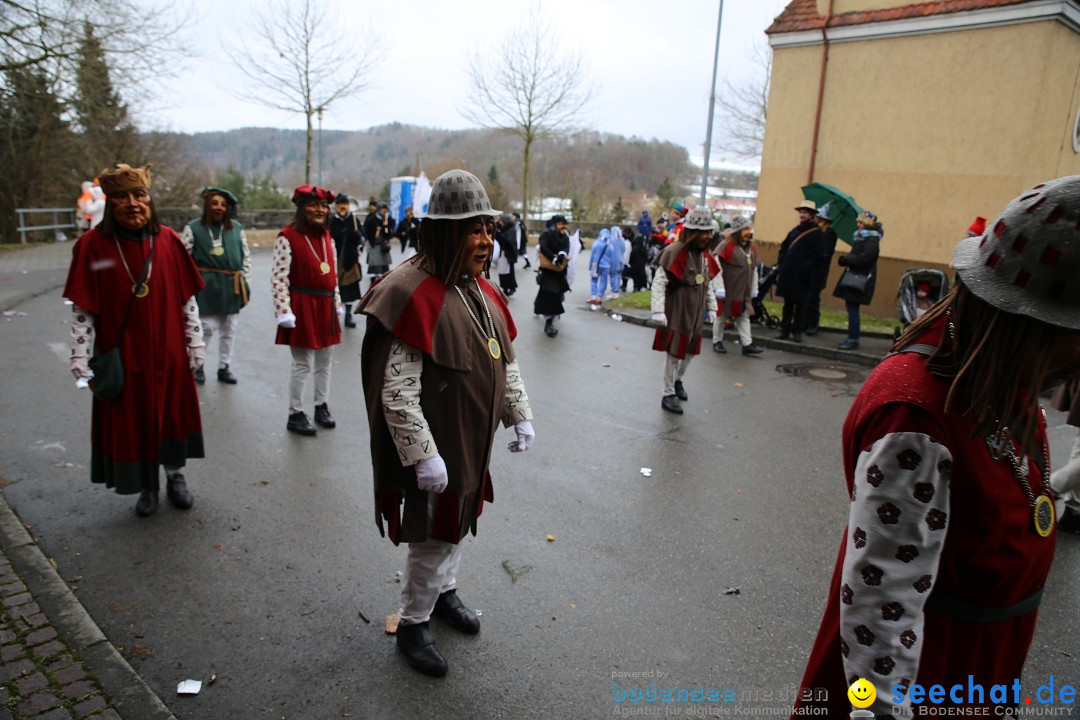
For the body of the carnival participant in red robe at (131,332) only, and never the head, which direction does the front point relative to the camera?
toward the camera

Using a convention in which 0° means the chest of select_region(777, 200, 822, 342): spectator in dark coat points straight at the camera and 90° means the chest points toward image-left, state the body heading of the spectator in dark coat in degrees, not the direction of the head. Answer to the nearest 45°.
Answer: approximately 45°

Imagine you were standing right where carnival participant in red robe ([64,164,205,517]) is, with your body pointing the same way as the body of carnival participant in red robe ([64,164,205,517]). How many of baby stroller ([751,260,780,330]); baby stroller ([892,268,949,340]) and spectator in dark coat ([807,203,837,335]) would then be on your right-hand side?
0

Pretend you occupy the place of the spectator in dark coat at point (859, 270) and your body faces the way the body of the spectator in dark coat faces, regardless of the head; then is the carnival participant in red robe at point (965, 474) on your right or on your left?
on your left

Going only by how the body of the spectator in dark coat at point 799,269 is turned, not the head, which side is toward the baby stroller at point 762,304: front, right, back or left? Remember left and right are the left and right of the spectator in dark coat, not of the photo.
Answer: right

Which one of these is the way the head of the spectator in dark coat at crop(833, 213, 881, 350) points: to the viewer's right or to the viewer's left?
to the viewer's left

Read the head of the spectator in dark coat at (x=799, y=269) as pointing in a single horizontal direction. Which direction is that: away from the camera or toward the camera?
toward the camera

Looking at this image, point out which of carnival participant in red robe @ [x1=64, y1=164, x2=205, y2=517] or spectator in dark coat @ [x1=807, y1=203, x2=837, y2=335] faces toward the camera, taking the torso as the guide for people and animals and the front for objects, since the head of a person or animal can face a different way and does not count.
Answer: the carnival participant in red robe

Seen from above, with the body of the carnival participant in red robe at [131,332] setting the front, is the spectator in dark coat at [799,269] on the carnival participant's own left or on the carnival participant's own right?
on the carnival participant's own left
